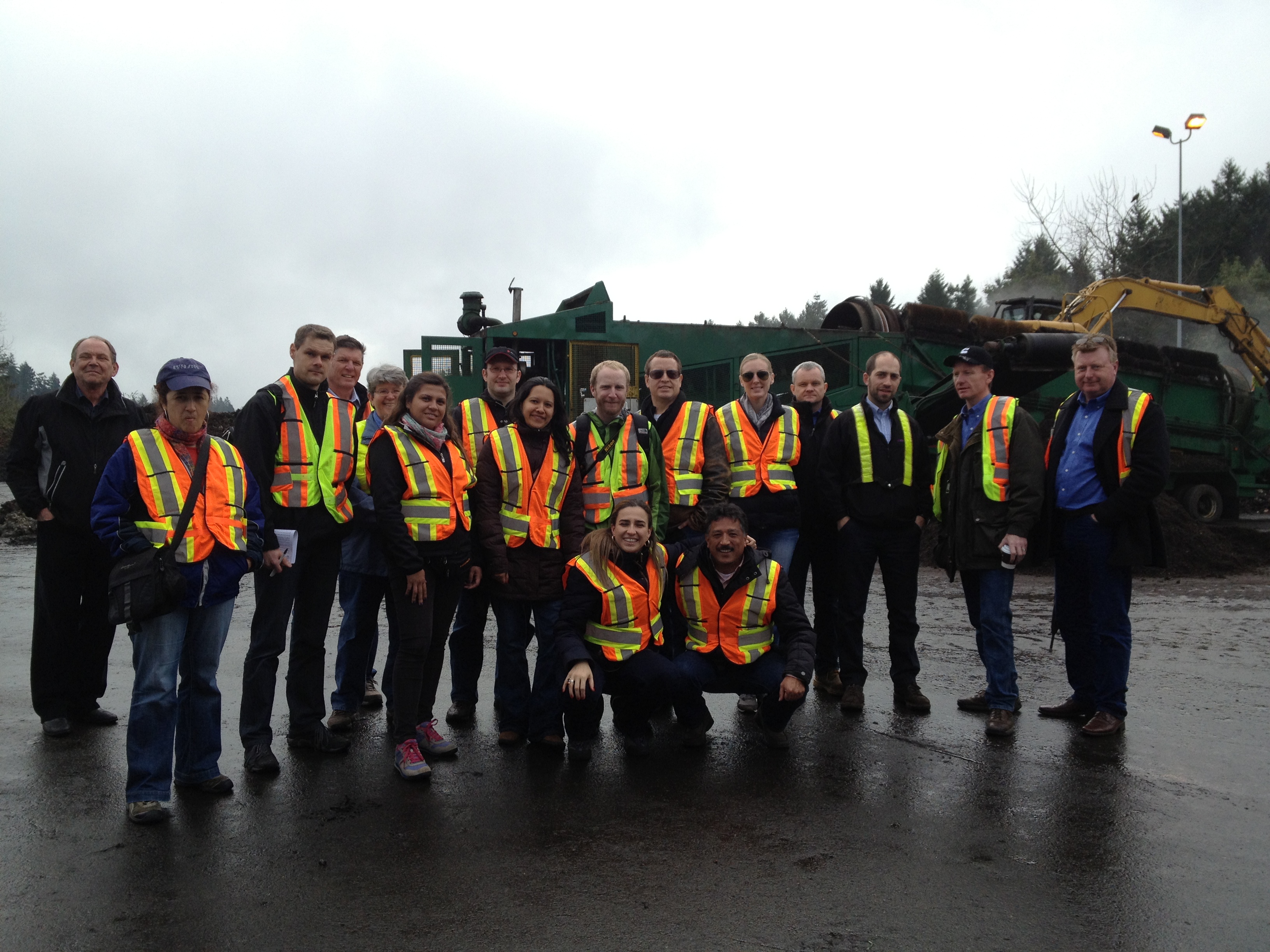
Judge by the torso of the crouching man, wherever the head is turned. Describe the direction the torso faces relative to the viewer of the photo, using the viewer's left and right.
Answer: facing the viewer

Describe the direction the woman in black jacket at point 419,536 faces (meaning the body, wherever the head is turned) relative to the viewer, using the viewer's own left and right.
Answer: facing the viewer and to the right of the viewer

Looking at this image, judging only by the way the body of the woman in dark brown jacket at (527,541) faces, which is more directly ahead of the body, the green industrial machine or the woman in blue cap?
the woman in blue cap

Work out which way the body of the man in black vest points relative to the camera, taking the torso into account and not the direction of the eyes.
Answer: toward the camera

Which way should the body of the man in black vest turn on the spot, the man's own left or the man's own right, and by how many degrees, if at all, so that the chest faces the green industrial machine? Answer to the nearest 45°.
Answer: approximately 180°

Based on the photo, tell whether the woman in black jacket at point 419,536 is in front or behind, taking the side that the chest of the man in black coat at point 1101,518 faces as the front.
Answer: in front

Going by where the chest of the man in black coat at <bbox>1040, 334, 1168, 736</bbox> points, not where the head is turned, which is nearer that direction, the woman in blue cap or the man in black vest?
the woman in blue cap

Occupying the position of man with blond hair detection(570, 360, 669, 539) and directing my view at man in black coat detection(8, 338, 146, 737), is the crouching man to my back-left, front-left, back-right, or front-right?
back-left

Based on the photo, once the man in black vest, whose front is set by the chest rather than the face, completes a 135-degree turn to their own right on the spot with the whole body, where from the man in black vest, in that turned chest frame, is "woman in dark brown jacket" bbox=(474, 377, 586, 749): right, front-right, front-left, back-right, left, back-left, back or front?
left

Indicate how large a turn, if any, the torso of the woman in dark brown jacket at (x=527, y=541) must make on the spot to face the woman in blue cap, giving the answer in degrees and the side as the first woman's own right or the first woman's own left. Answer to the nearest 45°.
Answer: approximately 45° to the first woman's own right

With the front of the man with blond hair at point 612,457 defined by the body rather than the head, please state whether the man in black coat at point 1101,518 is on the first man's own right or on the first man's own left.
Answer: on the first man's own left

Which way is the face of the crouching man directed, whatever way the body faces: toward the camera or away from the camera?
toward the camera

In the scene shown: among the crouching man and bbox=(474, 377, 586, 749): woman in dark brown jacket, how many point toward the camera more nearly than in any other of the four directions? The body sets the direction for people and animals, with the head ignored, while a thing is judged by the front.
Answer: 2

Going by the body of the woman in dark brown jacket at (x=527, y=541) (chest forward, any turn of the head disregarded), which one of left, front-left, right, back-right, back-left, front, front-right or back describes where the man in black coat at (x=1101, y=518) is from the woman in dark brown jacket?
left

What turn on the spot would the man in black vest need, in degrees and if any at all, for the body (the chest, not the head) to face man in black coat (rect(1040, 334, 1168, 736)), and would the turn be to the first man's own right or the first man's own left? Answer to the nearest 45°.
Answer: approximately 90° to the first man's own left
